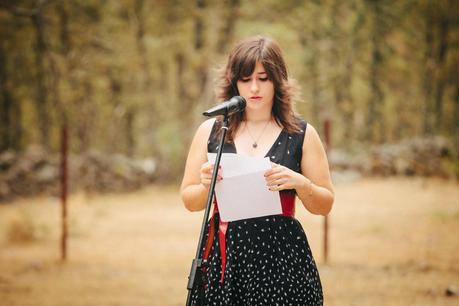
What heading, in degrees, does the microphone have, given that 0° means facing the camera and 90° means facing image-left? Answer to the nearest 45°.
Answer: approximately 270°

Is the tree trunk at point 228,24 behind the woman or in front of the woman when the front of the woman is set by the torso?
behind

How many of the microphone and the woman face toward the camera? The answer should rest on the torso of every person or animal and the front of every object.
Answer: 1

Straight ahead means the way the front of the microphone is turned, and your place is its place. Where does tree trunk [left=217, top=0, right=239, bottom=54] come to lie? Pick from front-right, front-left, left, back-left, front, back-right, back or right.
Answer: left

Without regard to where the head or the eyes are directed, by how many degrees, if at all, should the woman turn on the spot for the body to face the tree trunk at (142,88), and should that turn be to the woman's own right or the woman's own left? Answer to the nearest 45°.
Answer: approximately 180°

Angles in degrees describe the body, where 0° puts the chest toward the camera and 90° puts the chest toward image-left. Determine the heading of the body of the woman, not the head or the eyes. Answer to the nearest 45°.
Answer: approximately 0°

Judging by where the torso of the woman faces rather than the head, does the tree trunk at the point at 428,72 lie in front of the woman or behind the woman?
behind
